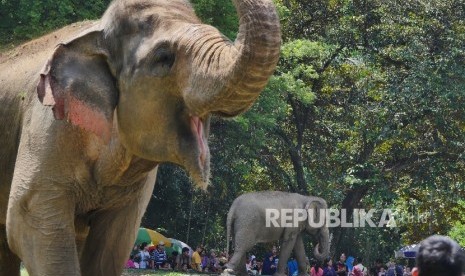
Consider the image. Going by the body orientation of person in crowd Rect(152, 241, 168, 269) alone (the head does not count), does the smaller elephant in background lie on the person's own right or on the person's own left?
on the person's own left

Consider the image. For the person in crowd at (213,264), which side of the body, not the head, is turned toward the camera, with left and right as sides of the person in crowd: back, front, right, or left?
front

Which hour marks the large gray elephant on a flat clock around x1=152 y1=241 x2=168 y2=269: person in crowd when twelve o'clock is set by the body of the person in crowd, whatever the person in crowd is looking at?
The large gray elephant is roughly at 12 o'clock from the person in crowd.

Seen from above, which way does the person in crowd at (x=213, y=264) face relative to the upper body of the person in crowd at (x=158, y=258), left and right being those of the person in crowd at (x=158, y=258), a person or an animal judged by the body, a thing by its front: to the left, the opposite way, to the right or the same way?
the same way

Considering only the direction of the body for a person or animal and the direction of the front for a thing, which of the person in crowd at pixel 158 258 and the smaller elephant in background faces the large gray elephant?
the person in crowd

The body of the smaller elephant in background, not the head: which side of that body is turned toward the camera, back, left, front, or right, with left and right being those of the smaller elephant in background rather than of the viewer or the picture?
right

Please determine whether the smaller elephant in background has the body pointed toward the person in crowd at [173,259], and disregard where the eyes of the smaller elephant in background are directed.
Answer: no

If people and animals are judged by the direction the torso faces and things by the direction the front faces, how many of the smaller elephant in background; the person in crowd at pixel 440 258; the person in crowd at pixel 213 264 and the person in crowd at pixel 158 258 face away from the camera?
1

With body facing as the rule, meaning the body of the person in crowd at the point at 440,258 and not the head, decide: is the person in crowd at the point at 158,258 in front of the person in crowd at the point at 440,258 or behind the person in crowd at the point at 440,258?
in front

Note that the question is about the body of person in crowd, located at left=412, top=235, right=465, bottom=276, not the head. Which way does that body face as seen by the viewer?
away from the camera

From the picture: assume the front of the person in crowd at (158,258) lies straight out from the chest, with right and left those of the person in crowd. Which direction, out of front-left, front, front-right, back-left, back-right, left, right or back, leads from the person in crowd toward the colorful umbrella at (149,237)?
back

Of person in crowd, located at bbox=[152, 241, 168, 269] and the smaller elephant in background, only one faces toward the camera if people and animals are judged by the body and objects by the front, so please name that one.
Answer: the person in crowd

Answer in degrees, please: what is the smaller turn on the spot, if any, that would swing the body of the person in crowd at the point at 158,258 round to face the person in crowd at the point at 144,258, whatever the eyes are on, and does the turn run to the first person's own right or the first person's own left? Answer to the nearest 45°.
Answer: approximately 45° to the first person's own right

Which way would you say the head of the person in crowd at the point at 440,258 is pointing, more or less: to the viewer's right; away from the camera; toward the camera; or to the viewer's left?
away from the camera

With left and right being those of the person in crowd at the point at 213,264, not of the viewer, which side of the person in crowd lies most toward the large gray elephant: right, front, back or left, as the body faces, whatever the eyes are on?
front
